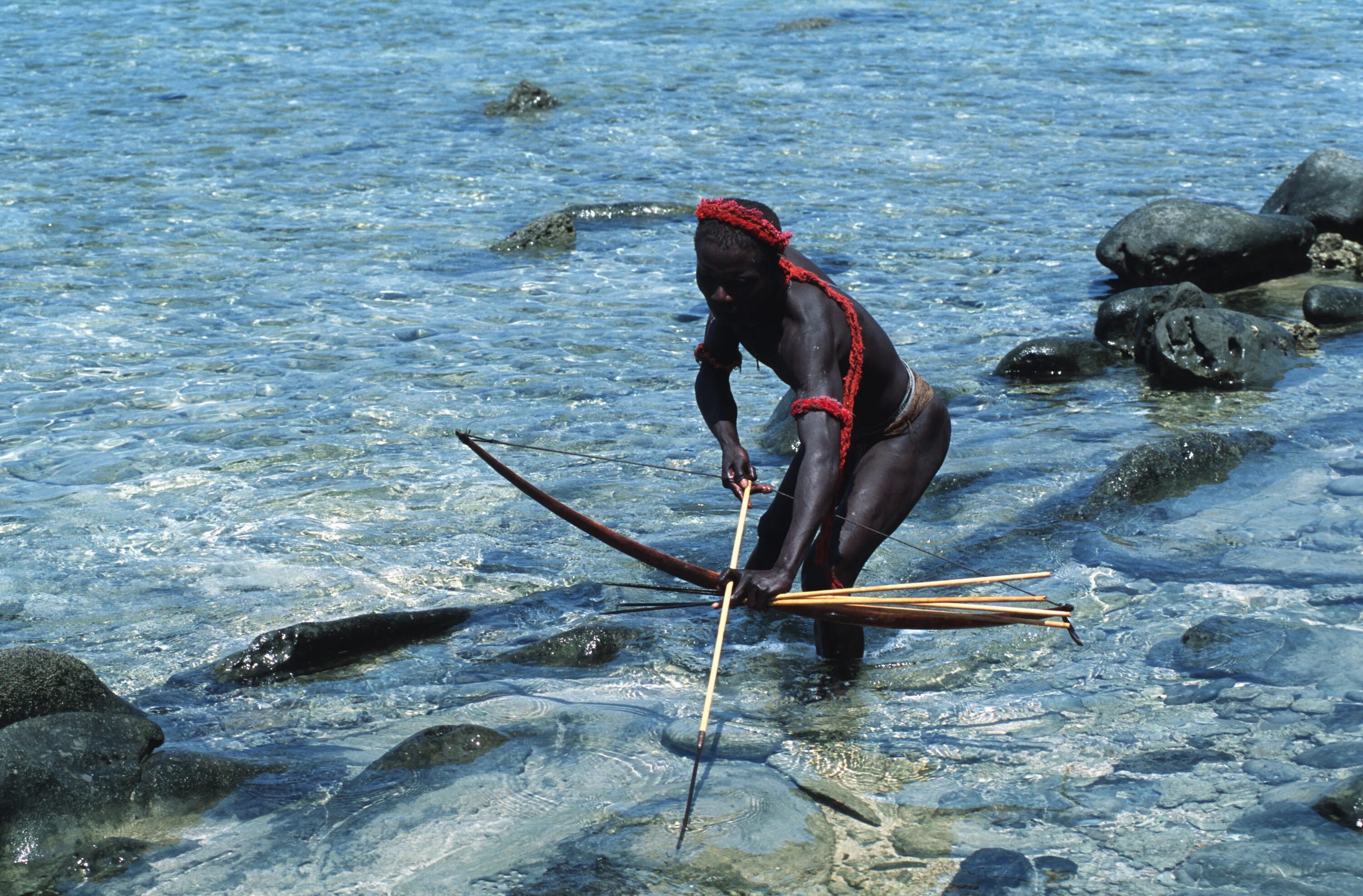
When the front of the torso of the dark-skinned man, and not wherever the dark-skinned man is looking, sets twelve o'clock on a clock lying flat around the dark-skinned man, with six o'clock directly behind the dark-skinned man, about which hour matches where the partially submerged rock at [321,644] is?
The partially submerged rock is roughly at 2 o'clock from the dark-skinned man.

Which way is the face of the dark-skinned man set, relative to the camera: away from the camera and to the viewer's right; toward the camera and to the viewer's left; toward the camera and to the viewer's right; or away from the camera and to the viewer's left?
toward the camera and to the viewer's left

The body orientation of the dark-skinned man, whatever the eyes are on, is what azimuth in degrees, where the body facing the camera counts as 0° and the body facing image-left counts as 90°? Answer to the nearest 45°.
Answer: approximately 45°

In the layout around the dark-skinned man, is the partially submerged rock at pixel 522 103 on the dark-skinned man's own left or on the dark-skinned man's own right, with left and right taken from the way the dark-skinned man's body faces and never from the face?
on the dark-skinned man's own right

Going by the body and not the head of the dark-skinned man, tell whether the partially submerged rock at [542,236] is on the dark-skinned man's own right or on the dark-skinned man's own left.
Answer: on the dark-skinned man's own right

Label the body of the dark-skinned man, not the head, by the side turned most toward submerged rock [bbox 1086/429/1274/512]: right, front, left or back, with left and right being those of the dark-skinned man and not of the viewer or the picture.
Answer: back

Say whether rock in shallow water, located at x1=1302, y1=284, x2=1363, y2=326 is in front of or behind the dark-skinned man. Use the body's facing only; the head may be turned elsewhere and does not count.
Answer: behind

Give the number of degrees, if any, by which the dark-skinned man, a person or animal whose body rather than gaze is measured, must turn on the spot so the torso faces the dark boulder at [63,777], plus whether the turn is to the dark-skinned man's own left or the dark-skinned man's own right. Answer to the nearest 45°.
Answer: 0° — they already face it

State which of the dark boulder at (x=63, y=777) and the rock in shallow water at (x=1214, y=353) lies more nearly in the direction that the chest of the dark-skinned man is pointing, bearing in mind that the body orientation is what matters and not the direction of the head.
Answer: the dark boulder

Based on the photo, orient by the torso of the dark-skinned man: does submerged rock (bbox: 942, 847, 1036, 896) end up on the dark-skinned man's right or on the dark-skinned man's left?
on the dark-skinned man's left

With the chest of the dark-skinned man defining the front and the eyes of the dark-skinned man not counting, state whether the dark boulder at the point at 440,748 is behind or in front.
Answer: in front

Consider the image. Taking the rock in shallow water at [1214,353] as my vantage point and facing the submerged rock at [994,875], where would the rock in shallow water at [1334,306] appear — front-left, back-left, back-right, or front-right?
back-left

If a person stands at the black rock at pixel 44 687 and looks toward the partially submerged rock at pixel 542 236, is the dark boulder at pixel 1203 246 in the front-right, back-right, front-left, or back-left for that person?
front-right

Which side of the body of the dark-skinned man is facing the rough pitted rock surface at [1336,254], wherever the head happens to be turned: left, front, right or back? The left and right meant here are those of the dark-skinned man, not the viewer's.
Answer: back
